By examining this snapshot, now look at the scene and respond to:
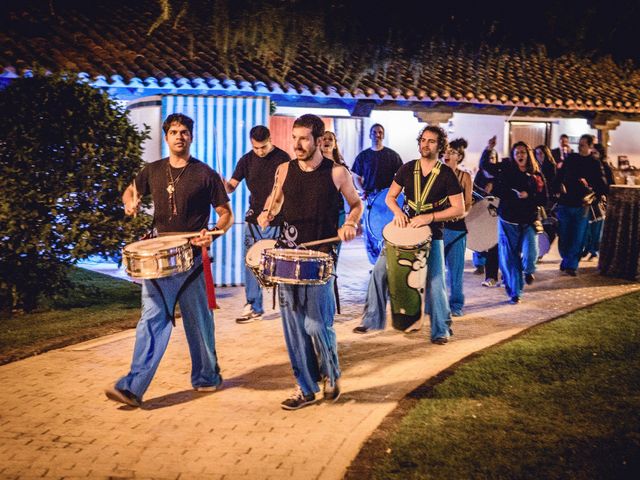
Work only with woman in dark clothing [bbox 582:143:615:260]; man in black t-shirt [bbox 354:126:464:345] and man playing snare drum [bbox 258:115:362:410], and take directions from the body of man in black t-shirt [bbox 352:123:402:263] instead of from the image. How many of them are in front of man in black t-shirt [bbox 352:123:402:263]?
2

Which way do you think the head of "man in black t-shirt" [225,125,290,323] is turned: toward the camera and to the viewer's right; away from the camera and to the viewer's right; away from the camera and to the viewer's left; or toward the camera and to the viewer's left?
toward the camera and to the viewer's left

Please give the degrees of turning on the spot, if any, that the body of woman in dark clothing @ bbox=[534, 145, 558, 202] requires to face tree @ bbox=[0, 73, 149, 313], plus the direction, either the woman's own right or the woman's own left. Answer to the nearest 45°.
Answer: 0° — they already face it

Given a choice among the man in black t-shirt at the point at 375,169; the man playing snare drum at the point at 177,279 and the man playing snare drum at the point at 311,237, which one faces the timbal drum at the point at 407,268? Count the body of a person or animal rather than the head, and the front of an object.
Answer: the man in black t-shirt

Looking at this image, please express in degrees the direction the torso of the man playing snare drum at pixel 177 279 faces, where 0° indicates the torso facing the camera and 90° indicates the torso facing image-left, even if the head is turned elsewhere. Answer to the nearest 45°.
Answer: approximately 45°

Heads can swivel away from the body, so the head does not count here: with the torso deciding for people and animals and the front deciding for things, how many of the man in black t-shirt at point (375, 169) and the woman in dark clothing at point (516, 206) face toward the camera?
2

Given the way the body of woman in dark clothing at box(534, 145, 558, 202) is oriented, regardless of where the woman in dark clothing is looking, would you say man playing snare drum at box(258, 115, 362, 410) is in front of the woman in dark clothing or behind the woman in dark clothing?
in front

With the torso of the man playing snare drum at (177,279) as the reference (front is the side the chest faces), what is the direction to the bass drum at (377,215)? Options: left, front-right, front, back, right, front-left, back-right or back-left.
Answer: back

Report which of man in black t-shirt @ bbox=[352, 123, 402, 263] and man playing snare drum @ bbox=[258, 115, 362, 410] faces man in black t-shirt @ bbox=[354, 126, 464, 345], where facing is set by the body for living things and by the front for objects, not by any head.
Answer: man in black t-shirt @ bbox=[352, 123, 402, 263]

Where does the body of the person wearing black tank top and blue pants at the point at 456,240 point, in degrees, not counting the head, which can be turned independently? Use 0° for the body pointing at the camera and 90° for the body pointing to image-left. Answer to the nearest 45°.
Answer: approximately 45°
